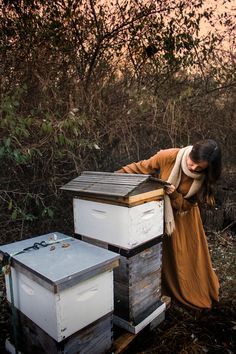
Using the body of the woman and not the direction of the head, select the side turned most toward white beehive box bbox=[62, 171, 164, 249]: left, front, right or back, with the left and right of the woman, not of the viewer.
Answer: front

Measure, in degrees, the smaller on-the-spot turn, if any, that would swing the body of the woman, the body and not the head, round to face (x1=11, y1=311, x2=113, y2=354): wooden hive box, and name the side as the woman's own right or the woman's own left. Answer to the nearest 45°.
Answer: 0° — they already face it

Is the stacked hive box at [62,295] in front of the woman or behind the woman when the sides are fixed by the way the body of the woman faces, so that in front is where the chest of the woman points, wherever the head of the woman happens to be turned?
in front

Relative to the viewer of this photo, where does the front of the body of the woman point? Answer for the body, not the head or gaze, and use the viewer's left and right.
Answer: facing the viewer and to the left of the viewer

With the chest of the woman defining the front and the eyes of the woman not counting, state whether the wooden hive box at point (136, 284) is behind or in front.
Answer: in front
